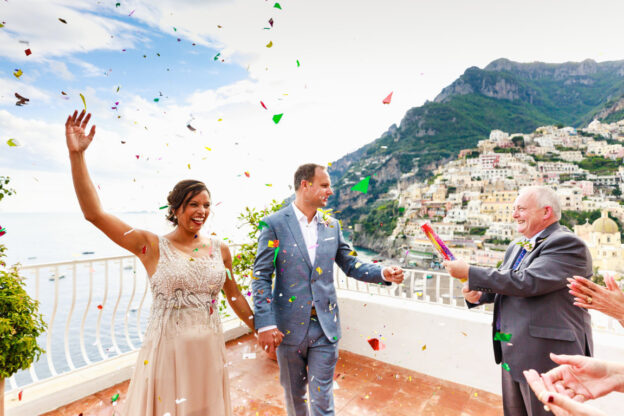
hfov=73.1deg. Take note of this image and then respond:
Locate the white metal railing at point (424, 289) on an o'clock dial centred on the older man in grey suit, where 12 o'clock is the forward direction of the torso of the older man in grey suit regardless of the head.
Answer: The white metal railing is roughly at 2 o'clock from the older man in grey suit.

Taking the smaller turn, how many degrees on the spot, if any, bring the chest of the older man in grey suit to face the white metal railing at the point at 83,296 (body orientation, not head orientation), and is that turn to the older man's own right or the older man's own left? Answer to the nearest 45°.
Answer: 0° — they already face it

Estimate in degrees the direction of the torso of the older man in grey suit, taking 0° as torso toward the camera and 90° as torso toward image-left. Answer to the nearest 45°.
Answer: approximately 90°

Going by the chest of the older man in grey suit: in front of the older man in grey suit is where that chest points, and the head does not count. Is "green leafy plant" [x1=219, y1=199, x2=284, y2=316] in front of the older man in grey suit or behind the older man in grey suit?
in front

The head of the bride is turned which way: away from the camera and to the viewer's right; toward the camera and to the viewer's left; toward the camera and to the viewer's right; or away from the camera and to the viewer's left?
toward the camera and to the viewer's right

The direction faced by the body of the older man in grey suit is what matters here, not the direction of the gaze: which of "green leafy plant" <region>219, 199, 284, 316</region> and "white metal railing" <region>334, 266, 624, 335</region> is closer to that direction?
the green leafy plant

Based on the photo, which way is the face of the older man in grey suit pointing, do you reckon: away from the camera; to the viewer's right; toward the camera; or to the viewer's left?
to the viewer's left
